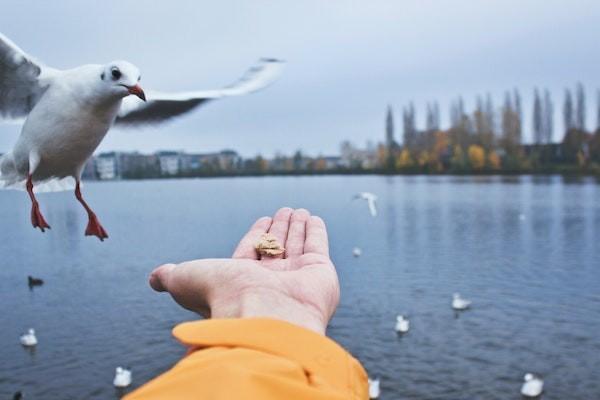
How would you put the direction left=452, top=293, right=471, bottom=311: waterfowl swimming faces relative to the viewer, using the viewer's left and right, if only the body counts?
facing to the left of the viewer

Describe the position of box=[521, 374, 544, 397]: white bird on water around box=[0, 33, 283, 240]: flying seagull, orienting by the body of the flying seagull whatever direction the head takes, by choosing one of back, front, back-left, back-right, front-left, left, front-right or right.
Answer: left

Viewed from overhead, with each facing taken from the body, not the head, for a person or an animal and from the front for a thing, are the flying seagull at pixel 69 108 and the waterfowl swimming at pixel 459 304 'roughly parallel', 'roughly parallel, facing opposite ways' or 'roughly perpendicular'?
roughly parallel, facing opposite ways

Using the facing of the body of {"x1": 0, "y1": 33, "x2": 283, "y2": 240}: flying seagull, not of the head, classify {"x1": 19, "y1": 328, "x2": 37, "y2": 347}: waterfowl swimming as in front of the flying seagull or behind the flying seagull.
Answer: behind

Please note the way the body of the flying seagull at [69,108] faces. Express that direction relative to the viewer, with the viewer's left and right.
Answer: facing the viewer and to the right of the viewer

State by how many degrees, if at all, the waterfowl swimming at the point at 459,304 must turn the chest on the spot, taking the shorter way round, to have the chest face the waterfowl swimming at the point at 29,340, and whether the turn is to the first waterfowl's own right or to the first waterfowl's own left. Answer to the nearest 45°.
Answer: approximately 45° to the first waterfowl's own left

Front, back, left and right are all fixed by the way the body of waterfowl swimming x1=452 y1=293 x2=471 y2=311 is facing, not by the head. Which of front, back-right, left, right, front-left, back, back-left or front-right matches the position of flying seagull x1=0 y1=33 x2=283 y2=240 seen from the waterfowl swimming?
left

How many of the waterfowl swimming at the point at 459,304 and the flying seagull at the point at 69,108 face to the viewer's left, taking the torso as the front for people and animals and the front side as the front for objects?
1

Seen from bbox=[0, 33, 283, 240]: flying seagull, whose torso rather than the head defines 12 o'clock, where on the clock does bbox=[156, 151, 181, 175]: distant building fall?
The distant building is roughly at 8 o'clock from the flying seagull.

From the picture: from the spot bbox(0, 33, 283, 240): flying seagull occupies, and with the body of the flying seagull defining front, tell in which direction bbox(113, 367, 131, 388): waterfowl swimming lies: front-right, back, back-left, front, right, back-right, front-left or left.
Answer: back-left

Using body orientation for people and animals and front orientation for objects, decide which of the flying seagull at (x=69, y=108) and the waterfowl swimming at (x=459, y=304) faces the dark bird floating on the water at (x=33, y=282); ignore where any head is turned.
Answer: the waterfowl swimming

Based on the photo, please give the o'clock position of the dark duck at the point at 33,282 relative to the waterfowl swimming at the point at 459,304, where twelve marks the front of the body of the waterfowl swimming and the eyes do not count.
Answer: The dark duck is roughly at 12 o'clock from the waterfowl swimming.
